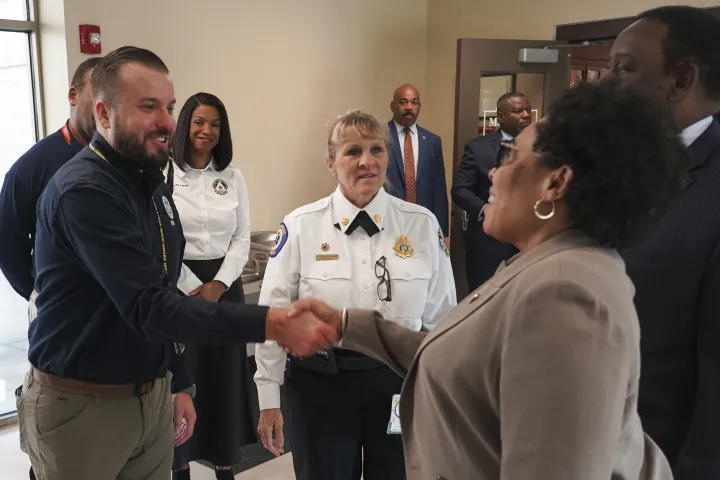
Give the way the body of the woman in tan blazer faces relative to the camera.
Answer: to the viewer's left

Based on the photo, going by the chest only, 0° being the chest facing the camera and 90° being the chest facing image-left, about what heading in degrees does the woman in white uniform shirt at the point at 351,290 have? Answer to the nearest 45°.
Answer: approximately 0°

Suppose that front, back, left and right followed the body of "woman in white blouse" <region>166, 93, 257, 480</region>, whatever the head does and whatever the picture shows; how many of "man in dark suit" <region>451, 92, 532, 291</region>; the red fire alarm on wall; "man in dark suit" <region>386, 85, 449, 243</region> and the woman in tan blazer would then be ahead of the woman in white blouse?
1

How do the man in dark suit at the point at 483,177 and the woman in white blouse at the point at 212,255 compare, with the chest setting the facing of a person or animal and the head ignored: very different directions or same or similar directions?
same or similar directions

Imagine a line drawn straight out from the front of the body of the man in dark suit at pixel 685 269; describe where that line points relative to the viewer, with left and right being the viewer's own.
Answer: facing to the left of the viewer

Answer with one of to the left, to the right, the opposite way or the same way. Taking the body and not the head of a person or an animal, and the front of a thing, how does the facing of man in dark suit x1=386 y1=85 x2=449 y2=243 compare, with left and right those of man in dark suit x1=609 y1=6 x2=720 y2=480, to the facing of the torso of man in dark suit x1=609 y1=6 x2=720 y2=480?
to the left

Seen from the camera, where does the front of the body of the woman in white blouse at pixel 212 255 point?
toward the camera

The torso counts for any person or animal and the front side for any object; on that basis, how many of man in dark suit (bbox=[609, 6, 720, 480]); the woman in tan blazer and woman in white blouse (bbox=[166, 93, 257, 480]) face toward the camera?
1

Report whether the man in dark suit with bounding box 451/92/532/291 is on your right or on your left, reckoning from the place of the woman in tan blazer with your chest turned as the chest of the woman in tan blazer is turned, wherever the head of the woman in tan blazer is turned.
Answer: on your right

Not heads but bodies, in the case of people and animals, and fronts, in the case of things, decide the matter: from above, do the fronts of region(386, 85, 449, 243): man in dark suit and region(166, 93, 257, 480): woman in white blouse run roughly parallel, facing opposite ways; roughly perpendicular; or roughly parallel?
roughly parallel

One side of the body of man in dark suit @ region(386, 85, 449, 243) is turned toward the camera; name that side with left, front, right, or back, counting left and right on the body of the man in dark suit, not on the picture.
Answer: front
